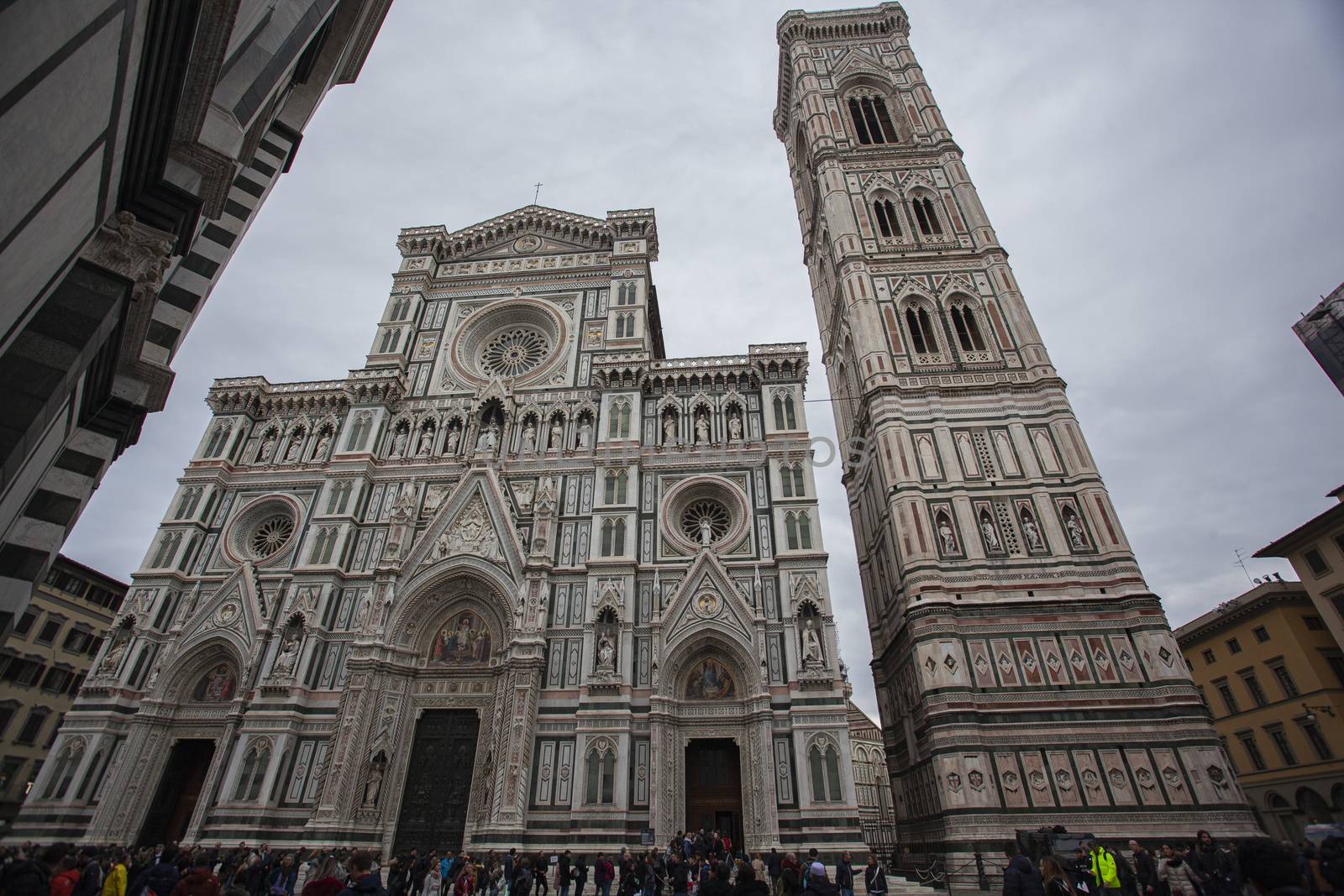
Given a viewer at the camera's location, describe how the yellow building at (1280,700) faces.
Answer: facing the viewer and to the left of the viewer

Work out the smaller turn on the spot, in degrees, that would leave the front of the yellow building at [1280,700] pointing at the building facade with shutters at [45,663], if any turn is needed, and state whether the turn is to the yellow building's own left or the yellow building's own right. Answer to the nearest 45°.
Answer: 0° — it already faces it

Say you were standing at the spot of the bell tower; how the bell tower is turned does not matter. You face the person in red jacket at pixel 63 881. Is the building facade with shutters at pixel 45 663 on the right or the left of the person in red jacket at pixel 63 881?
right

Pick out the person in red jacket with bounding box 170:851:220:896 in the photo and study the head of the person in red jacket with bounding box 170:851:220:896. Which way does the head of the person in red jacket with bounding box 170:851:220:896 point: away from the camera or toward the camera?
away from the camera

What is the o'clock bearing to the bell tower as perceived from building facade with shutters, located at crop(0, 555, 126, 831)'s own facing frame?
The bell tower is roughly at 11 o'clock from the building facade with shutters.

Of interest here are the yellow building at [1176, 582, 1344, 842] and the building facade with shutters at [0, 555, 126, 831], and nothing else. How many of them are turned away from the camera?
0

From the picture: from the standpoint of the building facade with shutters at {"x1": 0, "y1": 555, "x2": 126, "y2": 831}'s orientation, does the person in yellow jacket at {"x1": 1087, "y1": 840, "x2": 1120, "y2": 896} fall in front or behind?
in front

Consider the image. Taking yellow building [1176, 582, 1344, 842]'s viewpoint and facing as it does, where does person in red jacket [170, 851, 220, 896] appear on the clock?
The person in red jacket is roughly at 11 o'clock from the yellow building.

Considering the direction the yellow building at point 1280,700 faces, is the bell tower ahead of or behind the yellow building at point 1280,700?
ahead

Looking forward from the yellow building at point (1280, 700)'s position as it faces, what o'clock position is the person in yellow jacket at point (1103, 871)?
The person in yellow jacket is roughly at 11 o'clock from the yellow building.
